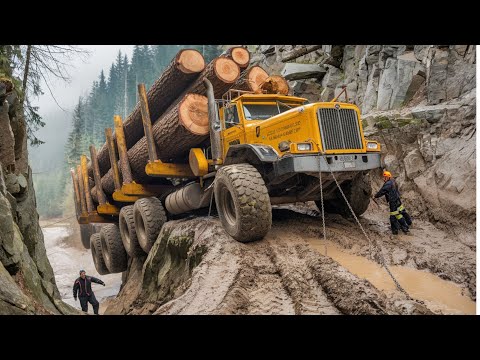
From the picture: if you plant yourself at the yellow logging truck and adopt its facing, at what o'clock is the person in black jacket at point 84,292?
The person in black jacket is roughly at 6 o'clock from the yellow logging truck.

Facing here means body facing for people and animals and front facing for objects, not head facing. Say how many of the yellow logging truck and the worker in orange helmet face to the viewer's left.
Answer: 1

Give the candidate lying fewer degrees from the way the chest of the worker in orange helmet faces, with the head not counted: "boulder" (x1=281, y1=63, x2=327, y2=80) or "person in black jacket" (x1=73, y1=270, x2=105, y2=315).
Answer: the person in black jacket

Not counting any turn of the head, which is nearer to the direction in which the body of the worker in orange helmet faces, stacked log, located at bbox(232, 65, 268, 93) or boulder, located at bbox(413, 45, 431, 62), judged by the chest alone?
the stacked log

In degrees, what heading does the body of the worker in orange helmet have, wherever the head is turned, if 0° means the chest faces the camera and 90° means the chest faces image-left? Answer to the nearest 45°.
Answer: approximately 90°

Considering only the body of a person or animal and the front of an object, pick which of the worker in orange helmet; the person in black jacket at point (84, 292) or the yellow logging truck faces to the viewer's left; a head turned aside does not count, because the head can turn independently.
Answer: the worker in orange helmet

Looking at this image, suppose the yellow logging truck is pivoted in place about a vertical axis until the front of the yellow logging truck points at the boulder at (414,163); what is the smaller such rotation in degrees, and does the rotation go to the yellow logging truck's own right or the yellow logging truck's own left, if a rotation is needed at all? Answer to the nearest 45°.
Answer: approximately 90° to the yellow logging truck's own left

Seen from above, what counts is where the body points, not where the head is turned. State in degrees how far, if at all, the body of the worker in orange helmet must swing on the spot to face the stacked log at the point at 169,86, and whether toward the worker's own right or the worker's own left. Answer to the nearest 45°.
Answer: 0° — they already face it

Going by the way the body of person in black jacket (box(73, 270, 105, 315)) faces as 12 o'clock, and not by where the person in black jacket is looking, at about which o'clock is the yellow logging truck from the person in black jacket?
The yellow logging truck is roughly at 11 o'clock from the person in black jacket.
